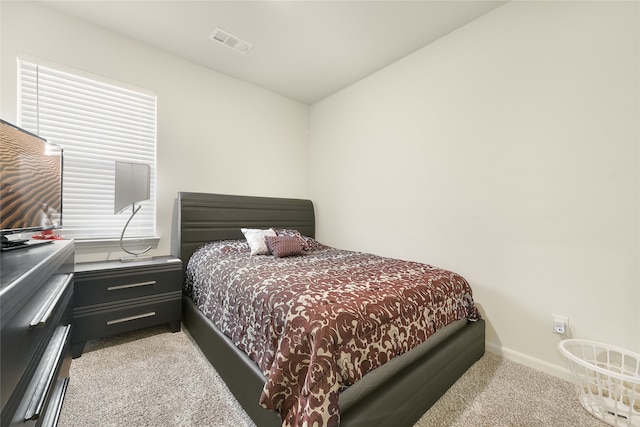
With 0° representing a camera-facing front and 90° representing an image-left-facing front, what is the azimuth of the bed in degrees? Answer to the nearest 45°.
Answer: approximately 315°

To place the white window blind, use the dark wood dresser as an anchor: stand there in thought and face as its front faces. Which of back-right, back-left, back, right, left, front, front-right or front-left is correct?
left

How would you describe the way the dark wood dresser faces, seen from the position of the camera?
facing to the right of the viewer

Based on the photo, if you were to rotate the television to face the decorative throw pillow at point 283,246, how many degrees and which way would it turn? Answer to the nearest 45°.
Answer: approximately 45° to its left

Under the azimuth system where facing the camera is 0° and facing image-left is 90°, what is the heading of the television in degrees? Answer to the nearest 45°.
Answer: approximately 315°

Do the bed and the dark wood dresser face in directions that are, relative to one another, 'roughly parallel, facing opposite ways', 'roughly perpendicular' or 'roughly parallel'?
roughly perpendicular
